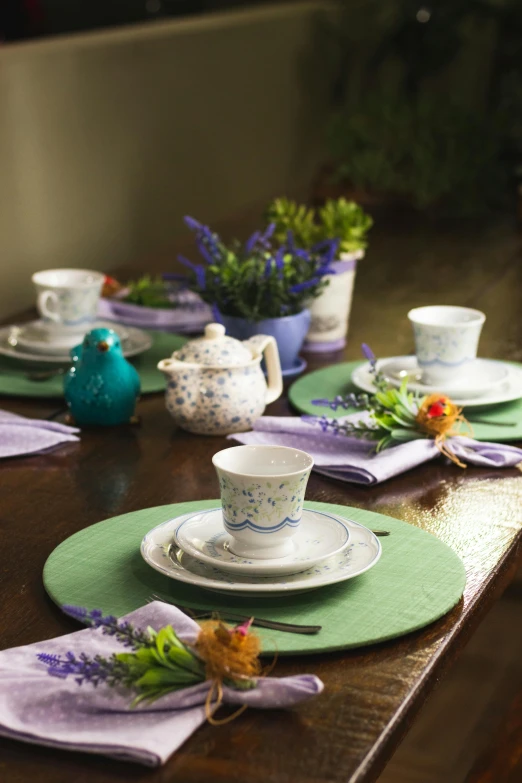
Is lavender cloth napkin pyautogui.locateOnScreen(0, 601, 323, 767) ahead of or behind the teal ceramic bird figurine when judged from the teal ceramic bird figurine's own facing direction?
ahead

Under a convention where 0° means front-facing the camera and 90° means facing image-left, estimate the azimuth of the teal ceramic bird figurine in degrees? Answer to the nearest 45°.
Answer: approximately 0°

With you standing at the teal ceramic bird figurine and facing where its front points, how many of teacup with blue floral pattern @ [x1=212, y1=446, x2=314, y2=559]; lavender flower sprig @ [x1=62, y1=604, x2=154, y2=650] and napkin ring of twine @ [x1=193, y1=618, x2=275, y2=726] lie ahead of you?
3

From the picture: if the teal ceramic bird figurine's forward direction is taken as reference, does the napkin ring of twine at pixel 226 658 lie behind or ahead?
ahead
